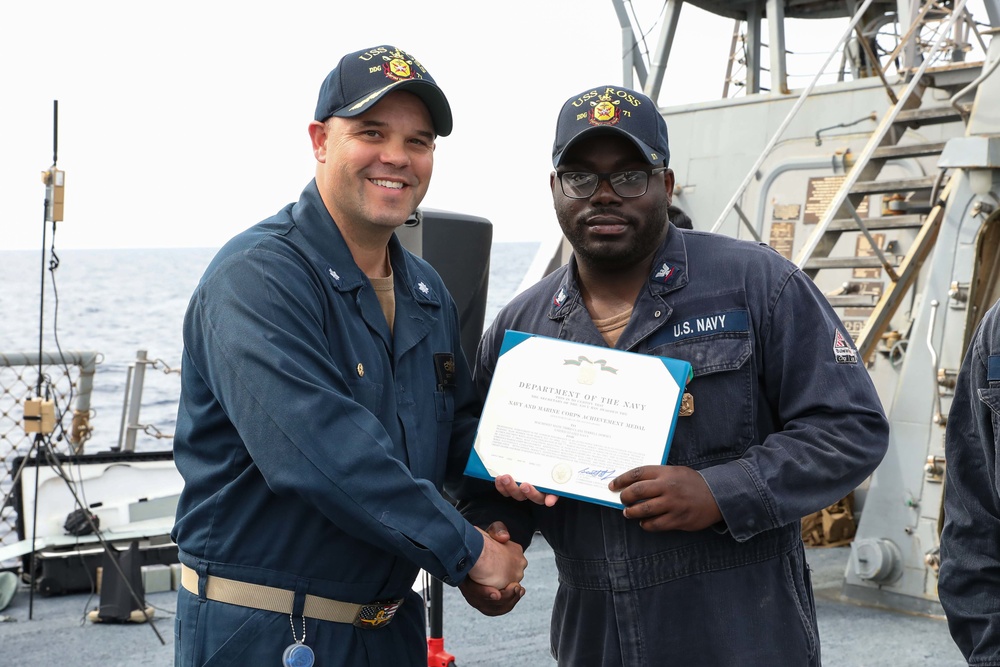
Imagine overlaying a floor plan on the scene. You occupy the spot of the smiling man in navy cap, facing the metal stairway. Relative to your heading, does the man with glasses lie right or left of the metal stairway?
right

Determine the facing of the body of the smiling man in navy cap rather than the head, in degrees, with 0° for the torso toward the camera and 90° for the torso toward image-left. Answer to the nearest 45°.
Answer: approximately 315°

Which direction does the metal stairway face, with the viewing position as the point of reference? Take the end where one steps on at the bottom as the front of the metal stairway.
facing the viewer and to the left of the viewer

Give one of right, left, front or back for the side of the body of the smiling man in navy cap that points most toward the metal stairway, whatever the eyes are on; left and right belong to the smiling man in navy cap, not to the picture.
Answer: left

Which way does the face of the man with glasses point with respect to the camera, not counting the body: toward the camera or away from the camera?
toward the camera

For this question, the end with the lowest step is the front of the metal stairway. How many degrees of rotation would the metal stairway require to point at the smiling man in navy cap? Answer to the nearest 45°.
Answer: approximately 45° to its left

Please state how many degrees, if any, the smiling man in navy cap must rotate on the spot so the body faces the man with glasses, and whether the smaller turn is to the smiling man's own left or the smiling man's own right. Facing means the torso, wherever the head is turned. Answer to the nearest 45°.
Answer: approximately 45° to the smiling man's own left

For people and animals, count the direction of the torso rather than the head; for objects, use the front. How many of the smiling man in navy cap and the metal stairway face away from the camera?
0

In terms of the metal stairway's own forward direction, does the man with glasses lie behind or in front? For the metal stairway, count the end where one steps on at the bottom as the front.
in front
